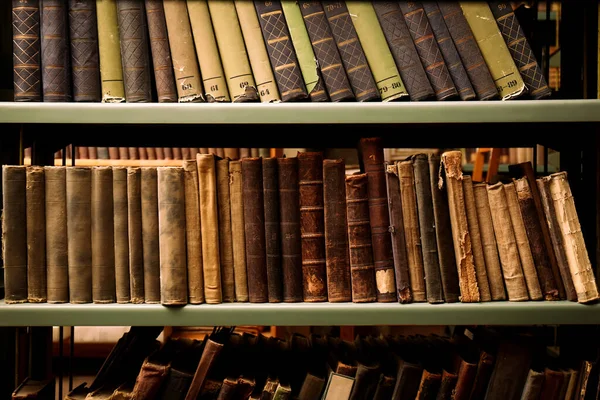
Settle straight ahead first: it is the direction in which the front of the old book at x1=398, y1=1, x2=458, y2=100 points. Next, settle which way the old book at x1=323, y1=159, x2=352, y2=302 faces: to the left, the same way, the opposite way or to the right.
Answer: the same way

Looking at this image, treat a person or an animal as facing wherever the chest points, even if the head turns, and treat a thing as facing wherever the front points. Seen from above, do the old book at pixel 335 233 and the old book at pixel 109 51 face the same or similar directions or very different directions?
same or similar directions

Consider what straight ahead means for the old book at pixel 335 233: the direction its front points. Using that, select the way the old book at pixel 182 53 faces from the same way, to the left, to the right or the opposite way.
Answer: the same way

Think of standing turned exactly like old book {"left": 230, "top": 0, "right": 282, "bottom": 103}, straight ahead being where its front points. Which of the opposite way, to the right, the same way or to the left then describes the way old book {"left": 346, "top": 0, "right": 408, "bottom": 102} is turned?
the same way

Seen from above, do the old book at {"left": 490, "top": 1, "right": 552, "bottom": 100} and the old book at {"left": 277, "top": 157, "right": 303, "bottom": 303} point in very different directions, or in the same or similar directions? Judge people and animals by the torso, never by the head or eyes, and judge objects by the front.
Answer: same or similar directions

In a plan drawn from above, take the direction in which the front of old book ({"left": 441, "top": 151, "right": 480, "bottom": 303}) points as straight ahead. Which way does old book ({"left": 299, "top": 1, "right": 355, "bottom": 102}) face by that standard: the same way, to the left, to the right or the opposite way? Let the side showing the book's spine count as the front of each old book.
the same way
